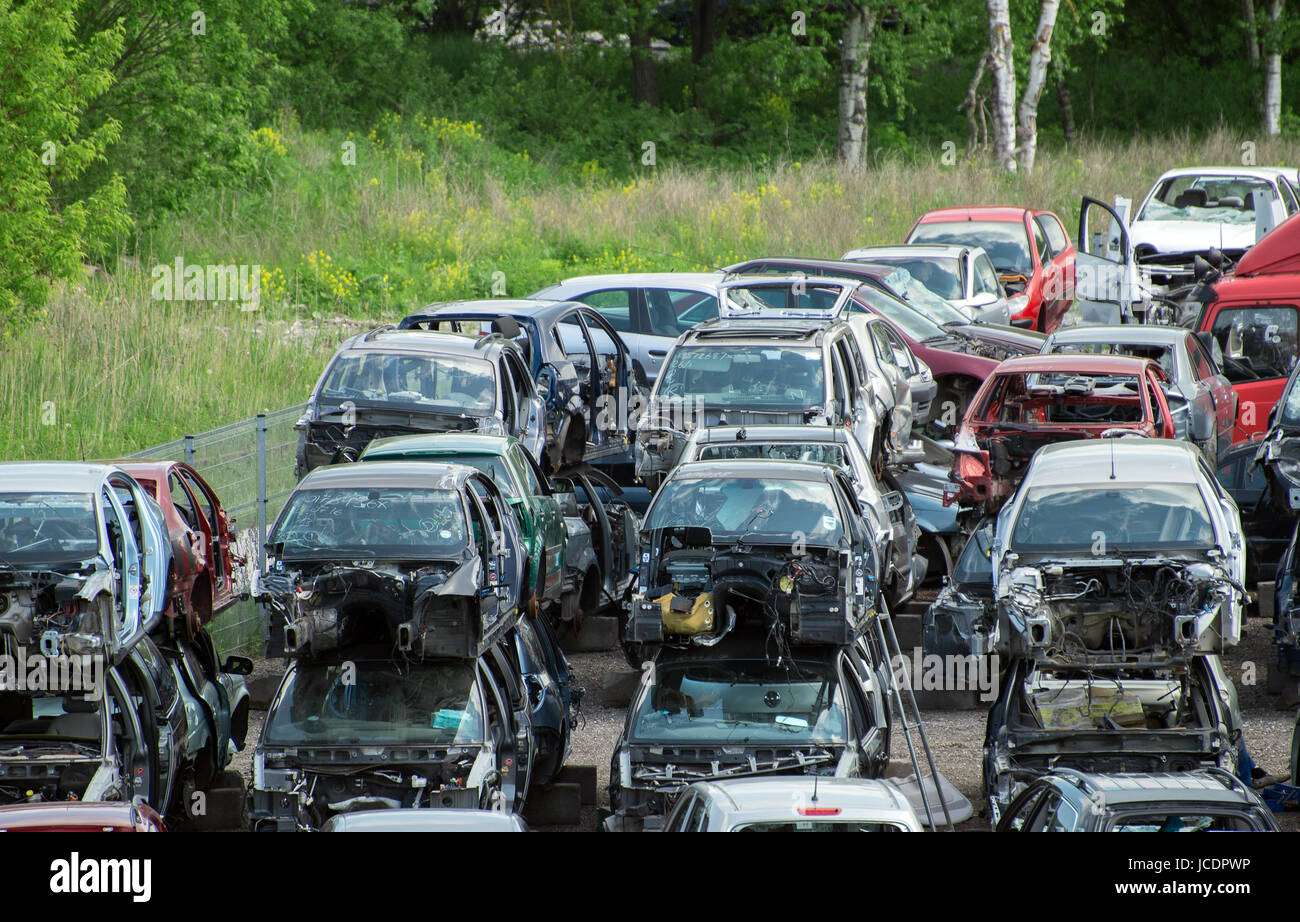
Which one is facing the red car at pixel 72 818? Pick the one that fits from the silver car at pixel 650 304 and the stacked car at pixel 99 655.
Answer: the stacked car

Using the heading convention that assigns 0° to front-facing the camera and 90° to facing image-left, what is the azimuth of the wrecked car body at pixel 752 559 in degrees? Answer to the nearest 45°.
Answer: approximately 0°

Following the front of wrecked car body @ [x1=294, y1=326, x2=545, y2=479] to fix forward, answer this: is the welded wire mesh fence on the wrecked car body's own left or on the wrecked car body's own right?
on the wrecked car body's own right

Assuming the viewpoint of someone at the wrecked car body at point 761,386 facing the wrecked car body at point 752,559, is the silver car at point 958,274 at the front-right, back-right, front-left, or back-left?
back-left

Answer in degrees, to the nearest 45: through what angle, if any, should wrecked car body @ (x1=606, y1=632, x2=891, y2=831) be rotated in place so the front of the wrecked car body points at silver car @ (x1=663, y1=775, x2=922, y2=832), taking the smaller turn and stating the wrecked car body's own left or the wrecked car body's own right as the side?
0° — it already faces it
